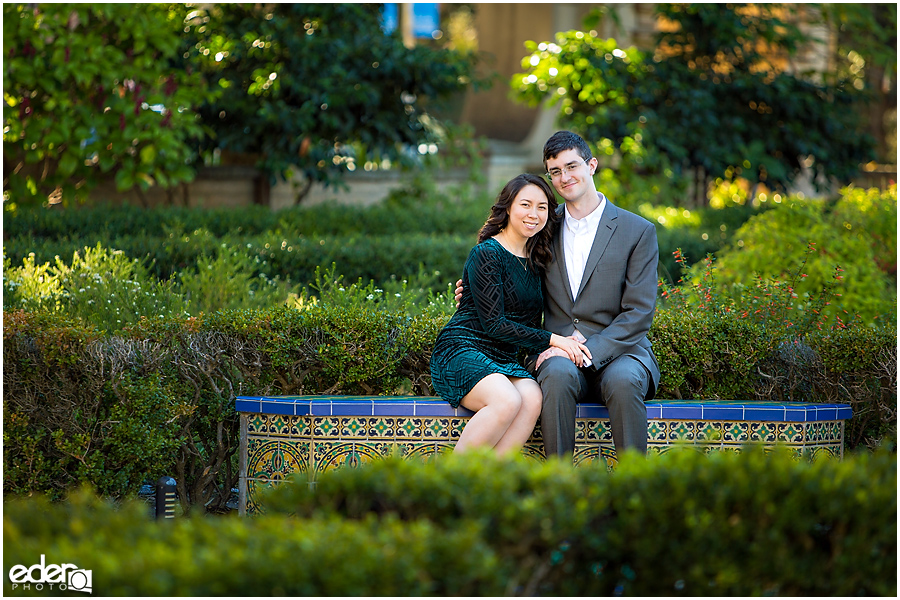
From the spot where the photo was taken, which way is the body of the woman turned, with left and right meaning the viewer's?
facing the viewer and to the right of the viewer

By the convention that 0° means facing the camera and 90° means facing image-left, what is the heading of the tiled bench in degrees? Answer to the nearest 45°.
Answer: approximately 0°

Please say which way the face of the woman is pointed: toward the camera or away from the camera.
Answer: toward the camera

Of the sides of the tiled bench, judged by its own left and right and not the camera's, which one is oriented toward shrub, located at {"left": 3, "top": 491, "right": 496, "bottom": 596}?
front

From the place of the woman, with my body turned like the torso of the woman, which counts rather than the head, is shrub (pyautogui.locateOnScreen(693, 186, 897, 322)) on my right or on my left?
on my left

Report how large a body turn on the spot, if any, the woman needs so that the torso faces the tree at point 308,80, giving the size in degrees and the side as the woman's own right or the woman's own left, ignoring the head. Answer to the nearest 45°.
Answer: approximately 135° to the woman's own left

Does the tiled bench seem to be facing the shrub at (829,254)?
no

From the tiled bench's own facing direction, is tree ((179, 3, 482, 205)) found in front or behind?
behind

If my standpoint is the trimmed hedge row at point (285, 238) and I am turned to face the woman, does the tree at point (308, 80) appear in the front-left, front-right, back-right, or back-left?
back-left

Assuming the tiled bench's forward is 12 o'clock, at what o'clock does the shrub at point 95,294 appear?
The shrub is roughly at 4 o'clock from the tiled bench.

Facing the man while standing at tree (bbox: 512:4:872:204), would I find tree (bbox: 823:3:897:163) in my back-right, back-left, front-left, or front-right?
back-left
